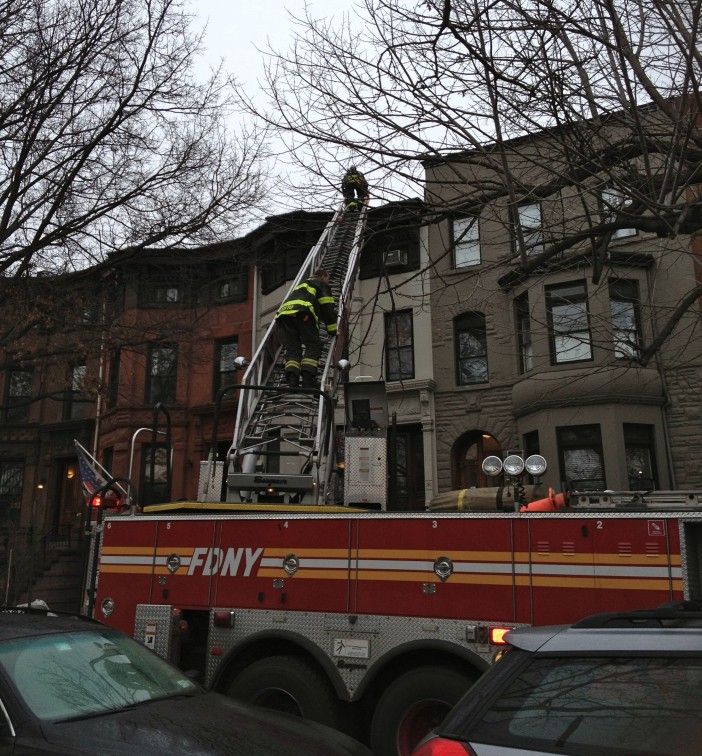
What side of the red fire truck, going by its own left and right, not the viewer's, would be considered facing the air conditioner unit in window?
left

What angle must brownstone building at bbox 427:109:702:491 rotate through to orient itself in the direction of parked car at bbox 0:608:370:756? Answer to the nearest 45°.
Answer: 0° — it already faces it

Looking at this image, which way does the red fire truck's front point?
to the viewer's right

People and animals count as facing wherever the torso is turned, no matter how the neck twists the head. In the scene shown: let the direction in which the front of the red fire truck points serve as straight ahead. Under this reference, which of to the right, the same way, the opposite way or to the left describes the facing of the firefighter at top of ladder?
to the left

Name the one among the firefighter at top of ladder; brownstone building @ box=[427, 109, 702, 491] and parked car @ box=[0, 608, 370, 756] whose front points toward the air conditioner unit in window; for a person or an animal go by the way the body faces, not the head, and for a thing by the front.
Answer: the firefighter at top of ladder

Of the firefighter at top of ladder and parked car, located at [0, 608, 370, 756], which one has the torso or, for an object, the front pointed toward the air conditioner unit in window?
the firefighter at top of ladder

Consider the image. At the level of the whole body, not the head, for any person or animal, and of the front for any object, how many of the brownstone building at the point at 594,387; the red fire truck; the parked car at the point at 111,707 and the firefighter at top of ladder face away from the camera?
1

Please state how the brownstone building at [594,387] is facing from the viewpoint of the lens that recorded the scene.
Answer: facing the viewer

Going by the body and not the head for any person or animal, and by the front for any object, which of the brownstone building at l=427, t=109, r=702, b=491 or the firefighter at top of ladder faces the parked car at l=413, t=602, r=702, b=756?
the brownstone building

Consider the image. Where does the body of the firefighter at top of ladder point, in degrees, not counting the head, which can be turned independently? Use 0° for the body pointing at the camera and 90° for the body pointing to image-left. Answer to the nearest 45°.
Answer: approximately 180°

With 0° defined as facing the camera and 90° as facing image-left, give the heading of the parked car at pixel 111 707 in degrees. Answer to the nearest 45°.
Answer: approximately 315°

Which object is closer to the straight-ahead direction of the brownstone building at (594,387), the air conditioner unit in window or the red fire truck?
the red fire truck

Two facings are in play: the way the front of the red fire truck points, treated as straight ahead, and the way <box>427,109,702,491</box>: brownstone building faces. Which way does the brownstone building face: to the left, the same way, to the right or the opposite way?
to the right
